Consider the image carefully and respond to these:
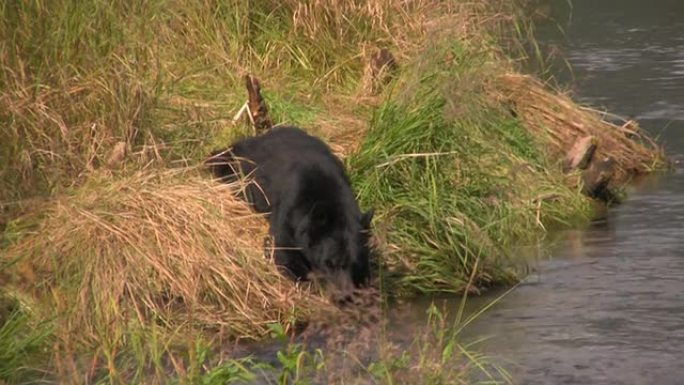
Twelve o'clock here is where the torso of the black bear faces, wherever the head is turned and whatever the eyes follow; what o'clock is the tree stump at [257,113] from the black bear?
The tree stump is roughly at 7 o'clock from the black bear.

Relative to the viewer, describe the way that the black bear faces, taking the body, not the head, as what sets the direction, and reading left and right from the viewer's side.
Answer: facing the viewer and to the right of the viewer
